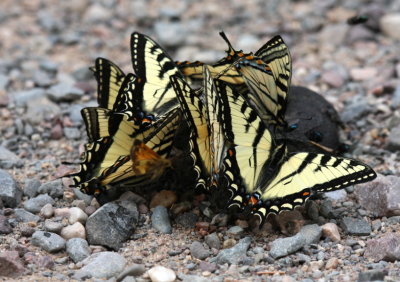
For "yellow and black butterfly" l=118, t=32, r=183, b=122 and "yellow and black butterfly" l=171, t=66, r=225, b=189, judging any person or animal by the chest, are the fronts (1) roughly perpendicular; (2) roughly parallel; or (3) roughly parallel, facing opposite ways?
roughly perpendicular

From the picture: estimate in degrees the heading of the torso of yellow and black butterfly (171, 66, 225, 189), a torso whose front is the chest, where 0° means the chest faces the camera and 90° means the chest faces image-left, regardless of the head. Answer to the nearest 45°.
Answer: approximately 180°

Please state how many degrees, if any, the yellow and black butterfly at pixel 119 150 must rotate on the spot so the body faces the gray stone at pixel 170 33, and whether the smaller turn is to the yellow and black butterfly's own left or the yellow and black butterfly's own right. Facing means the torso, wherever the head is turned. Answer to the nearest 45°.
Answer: approximately 90° to the yellow and black butterfly's own left

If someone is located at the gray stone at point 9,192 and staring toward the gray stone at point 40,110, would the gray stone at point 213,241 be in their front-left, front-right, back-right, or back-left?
back-right

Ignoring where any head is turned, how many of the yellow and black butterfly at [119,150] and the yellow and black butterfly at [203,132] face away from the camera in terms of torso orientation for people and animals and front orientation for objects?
1

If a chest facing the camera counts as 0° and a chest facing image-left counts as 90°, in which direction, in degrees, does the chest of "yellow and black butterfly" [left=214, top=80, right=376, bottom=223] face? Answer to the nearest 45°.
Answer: approximately 225°

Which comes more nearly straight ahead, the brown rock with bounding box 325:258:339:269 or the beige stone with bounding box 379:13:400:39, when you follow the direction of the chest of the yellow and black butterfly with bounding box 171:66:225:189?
the beige stone

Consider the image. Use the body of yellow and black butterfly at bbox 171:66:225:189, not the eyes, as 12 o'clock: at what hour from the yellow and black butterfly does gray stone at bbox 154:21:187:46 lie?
The gray stone is roughly at 12 o'clock from the yellow and black butterfly.

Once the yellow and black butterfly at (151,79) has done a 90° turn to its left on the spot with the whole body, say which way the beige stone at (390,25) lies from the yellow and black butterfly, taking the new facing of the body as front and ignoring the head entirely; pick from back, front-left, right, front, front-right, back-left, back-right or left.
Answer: front-right
